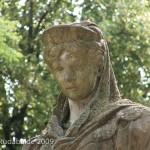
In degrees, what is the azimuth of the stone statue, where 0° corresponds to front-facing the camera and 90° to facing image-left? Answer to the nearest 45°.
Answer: approximately 45°

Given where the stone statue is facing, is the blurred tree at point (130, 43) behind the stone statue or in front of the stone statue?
behind

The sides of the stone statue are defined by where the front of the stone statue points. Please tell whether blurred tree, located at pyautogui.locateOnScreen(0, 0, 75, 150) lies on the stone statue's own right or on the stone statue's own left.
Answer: on the stone statue's own right
